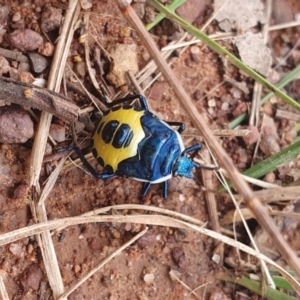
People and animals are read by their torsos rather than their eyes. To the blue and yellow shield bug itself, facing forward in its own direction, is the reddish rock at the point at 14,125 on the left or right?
on its right

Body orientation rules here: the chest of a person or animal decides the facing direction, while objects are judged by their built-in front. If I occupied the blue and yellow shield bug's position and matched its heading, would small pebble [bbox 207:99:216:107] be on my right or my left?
on my left

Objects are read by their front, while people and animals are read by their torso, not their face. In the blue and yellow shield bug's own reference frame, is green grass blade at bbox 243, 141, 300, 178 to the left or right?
on its left

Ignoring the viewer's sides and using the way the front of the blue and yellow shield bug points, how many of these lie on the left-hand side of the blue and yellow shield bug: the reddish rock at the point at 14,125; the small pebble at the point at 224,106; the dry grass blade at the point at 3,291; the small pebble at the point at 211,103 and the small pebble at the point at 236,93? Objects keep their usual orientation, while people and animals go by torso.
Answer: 3

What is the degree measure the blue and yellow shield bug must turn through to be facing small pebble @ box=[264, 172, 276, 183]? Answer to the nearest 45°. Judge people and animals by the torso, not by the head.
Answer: approximately 45° to its left

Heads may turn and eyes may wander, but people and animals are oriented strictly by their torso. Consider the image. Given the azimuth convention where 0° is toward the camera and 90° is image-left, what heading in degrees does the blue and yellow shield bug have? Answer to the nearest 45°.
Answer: approximately 315°

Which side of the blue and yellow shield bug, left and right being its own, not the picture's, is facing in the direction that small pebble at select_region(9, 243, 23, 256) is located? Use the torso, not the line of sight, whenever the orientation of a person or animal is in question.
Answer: right

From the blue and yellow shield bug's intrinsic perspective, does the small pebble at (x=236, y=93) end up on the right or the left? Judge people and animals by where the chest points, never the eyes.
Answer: on its left
